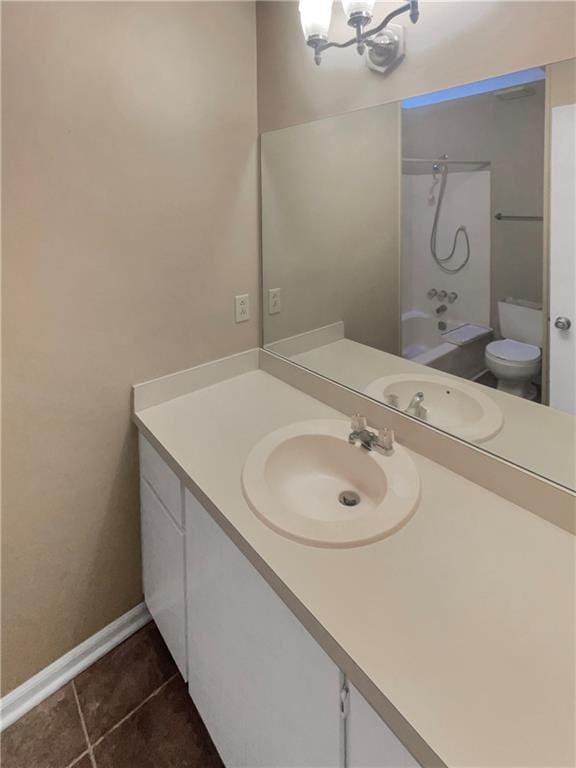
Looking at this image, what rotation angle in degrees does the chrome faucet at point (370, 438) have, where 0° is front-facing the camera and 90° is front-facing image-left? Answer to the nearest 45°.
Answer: approximately 45°

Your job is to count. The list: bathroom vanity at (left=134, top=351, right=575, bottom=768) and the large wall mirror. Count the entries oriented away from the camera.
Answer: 0
